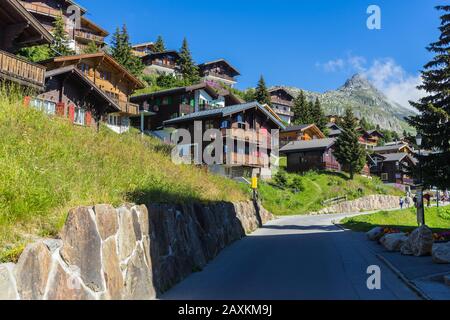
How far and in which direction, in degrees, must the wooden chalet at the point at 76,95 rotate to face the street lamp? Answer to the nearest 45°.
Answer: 0° — it already faces it

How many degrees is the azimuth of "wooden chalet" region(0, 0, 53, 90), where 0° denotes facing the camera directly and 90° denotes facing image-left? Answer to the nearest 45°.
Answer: approximately 315°

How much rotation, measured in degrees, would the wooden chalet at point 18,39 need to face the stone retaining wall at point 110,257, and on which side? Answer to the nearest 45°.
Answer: approximately 45° to its right

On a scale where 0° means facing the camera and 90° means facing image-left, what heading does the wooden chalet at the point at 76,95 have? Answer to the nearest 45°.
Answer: approximately 315°
